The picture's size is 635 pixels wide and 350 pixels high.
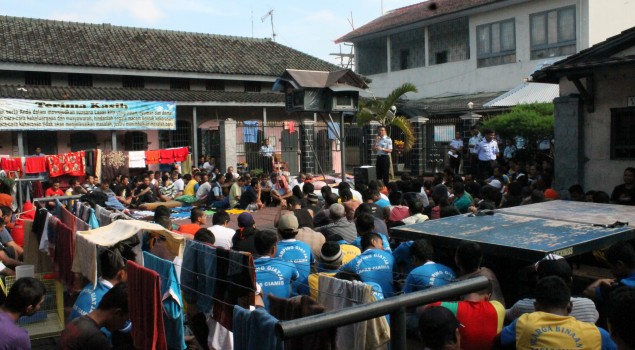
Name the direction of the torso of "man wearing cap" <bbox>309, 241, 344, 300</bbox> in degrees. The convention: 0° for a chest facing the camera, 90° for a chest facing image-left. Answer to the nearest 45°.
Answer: approximately 180°

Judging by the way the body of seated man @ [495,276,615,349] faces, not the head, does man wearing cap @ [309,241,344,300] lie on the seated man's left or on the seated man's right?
on the seated man's left

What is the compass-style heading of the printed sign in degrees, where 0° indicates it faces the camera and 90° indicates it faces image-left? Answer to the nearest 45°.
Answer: approximately 0°

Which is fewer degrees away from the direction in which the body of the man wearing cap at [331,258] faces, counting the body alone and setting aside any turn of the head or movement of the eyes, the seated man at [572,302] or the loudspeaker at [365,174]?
the loudspeaker

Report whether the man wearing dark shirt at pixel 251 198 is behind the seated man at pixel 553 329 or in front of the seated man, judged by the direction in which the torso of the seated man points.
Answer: in front

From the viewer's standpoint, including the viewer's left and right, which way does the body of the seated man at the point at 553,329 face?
facing away from the viewer

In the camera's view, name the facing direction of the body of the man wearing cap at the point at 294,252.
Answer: away from the camera

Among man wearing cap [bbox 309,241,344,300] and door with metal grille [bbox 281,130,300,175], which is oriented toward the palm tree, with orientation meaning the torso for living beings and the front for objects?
the man wearing cap

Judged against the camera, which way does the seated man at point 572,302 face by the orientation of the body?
away from the camera

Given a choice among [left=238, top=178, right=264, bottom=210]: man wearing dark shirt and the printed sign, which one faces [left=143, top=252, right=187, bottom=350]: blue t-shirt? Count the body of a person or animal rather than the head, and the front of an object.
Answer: the printed sign

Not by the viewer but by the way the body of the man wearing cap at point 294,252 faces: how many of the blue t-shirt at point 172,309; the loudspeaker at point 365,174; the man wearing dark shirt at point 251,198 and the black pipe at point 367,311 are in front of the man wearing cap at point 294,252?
2

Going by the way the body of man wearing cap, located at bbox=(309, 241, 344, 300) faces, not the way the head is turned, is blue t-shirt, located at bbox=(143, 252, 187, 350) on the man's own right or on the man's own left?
on the man's own left

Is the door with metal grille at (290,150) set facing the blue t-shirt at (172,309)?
yes

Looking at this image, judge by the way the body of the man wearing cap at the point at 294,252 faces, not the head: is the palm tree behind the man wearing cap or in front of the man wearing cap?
in front

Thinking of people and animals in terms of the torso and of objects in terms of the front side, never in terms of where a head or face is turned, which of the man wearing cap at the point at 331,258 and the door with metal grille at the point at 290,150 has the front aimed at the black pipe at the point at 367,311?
the door with metal grille

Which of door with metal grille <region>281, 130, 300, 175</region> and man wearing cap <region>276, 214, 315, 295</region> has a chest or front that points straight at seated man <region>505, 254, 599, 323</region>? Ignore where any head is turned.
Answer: the door with metal grille

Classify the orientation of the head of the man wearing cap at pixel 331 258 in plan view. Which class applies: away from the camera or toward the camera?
away from the camera
